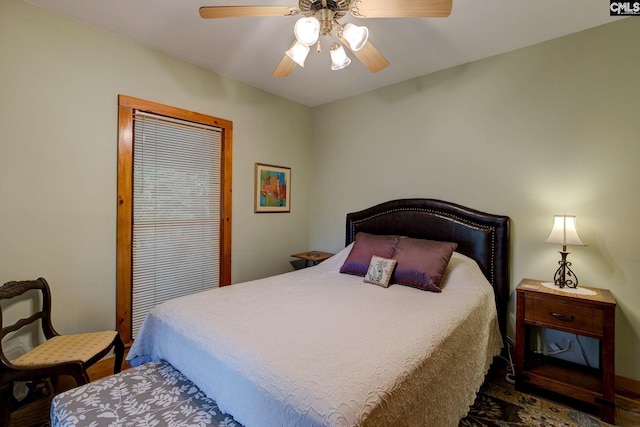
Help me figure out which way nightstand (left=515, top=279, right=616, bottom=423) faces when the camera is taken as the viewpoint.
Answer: facing the viewer and to the left of the viewer

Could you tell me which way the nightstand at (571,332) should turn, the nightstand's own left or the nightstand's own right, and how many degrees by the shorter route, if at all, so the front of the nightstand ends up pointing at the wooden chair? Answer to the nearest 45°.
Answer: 0° — it already faces it

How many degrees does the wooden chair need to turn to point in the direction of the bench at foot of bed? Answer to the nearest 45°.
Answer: approximately 45° to its right

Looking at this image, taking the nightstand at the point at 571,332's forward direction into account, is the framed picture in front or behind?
in front

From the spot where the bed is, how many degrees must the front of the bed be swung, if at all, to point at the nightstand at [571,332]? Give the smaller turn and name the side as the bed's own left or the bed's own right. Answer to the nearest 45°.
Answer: approximately 135° to the bed's own left

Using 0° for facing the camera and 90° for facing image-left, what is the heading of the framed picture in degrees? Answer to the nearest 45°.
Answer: approximately 315°

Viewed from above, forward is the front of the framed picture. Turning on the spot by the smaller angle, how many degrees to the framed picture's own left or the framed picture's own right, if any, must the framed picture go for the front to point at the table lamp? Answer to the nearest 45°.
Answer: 0° — it already faces it

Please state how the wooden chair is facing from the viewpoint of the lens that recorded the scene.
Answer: facing the viewer and to the right of the viewer

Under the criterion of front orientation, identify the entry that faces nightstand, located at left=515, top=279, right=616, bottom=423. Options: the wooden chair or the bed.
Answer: the wooden chair

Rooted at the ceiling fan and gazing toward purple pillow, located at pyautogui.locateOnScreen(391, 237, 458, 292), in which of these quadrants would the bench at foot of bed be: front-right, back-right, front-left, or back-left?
back-left

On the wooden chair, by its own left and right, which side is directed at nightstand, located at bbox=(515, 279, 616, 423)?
front

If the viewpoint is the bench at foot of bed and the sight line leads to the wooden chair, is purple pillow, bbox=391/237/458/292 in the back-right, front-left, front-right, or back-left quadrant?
back-right

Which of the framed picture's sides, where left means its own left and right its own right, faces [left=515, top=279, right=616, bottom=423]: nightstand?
front
